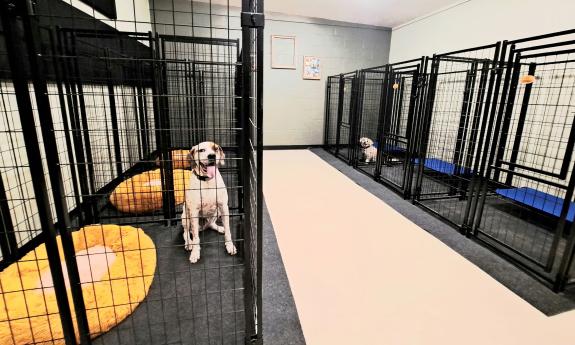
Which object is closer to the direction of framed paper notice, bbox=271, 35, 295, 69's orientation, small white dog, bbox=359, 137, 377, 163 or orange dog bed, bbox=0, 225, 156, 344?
the orange dog bed

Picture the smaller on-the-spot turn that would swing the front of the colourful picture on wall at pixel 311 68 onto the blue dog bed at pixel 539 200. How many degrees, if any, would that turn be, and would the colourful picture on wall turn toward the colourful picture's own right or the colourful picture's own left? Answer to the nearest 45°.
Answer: approximately 45° to the colourful picture's own left

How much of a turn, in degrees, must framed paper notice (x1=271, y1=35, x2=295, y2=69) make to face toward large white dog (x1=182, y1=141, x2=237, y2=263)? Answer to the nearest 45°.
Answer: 0° — it already faces it

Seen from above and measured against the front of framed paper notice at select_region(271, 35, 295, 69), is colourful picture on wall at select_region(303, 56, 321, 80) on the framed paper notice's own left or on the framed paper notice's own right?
on the framed paper notice's own left

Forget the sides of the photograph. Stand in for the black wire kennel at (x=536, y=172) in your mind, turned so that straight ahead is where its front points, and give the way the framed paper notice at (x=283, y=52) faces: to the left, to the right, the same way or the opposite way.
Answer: to the left

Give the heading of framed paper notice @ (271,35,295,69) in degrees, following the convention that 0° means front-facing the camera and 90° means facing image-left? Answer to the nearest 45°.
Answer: approximately 0°

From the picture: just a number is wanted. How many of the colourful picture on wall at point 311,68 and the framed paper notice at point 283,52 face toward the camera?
2

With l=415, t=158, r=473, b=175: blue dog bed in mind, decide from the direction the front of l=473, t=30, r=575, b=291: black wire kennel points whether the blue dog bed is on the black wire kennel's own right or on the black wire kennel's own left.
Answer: on the black wire kennel's own right
